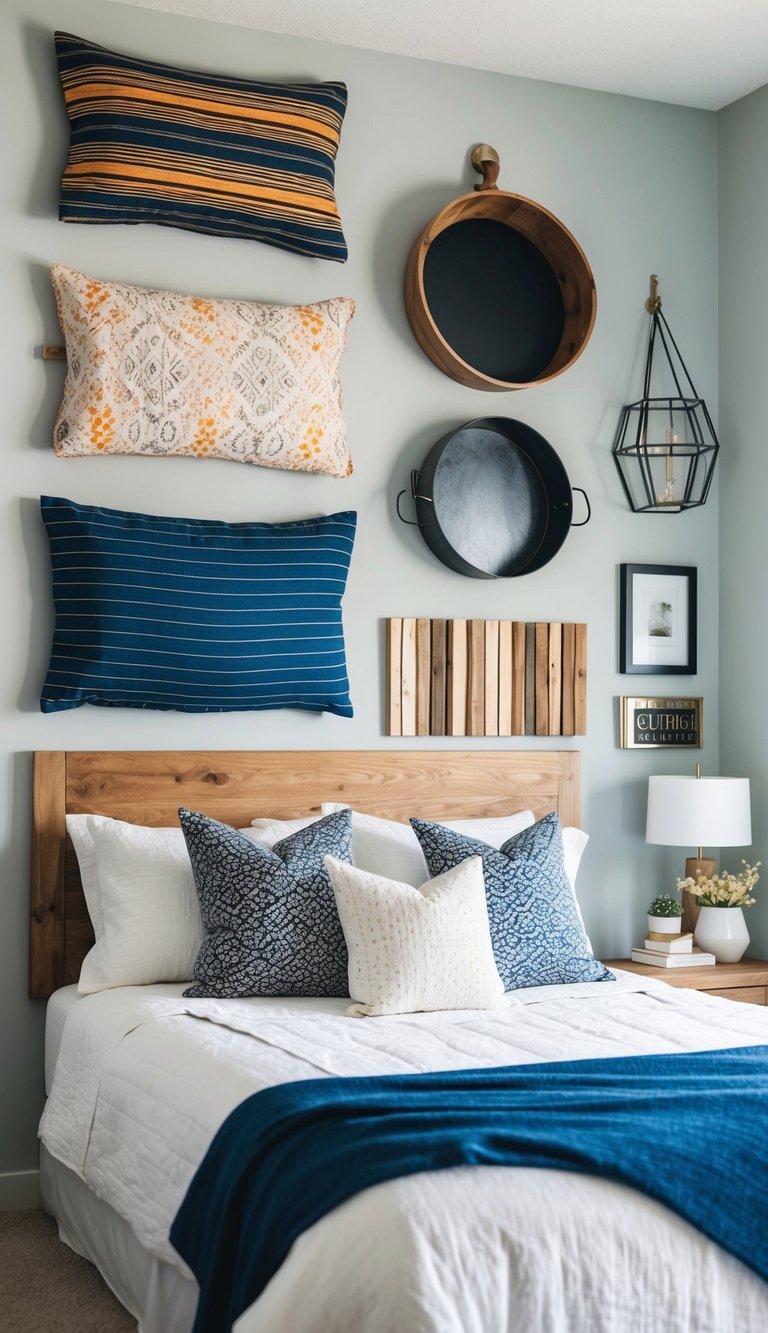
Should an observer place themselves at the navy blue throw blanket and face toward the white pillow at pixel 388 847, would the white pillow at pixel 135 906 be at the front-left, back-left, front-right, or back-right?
front-left

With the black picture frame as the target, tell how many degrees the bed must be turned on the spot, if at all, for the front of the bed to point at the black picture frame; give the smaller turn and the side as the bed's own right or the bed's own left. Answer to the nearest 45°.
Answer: approximately 90° to the bed's own left

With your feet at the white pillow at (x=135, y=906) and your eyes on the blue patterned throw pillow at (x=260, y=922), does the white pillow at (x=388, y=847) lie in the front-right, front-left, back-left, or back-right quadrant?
front-left

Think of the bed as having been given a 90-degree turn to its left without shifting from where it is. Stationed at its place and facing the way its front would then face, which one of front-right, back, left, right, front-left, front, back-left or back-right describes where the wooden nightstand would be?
front

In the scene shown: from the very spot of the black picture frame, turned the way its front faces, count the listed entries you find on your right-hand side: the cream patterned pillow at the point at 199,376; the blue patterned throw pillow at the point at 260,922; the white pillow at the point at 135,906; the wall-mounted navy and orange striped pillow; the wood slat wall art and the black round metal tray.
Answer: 6

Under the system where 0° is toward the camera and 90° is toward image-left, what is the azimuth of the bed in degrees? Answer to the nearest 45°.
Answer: approximately 315°

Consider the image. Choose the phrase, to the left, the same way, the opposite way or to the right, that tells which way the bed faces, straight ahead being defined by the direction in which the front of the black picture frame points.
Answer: the same way

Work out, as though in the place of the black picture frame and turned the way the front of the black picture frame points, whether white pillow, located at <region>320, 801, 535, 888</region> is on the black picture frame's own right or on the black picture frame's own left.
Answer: on the black picture frame's own right

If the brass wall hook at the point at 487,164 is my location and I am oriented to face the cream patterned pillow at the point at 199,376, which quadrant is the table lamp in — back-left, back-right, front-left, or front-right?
back-left

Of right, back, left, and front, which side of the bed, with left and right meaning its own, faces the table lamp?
left

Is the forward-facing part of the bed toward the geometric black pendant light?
no

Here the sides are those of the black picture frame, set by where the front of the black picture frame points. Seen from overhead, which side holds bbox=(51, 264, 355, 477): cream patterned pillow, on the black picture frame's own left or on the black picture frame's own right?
on the black picture frame's own right

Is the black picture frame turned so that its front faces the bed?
no

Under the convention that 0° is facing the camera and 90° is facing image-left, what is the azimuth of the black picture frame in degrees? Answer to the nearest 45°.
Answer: approximately 315°

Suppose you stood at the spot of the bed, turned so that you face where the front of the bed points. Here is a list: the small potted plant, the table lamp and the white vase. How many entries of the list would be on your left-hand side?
3

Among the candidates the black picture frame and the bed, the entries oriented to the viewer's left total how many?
0

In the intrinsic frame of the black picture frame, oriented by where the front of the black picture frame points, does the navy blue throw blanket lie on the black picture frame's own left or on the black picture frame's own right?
on the black picture frame's own right
